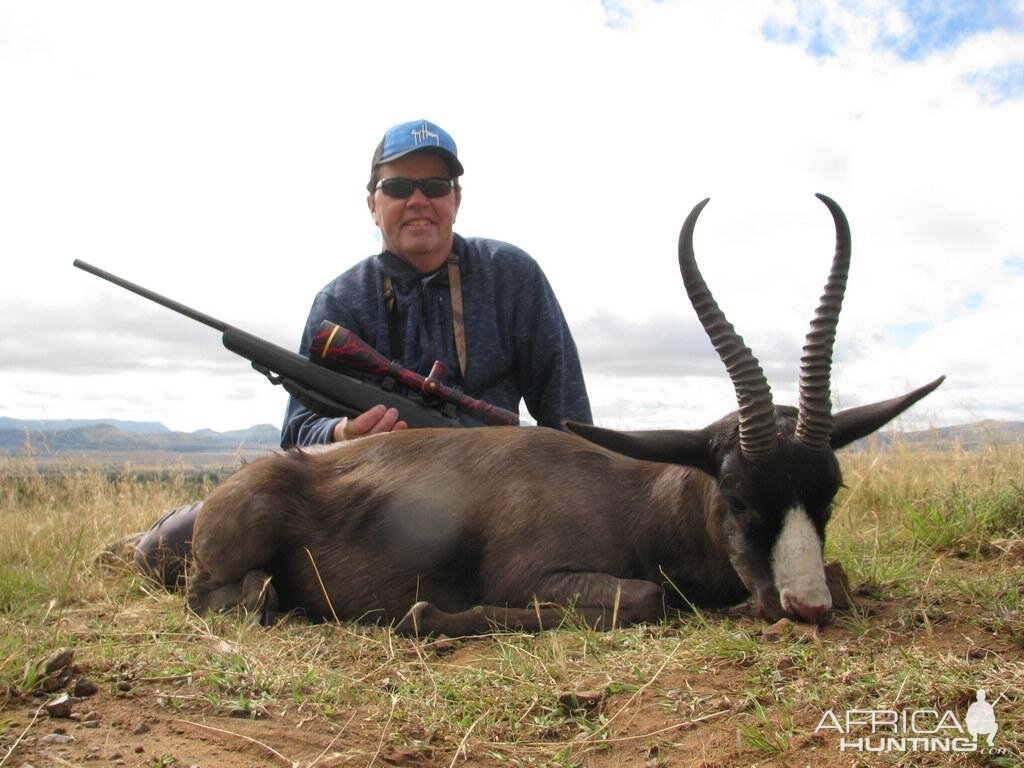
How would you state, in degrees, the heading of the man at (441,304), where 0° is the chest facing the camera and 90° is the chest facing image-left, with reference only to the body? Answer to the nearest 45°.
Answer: approximately 0°

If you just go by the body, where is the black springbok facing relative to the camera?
to the viewer's right

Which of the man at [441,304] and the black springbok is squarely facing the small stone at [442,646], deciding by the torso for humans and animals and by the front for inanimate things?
the man

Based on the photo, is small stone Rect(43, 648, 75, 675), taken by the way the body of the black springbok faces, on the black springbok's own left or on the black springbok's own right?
on the black springbok's own right

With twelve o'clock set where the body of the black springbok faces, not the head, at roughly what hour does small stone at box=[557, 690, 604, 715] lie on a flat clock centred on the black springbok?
The small stone is roughly at 3 o'clock from the black springbok.

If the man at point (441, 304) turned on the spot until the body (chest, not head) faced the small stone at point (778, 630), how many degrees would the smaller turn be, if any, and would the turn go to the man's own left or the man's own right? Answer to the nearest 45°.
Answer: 0° — they already face it

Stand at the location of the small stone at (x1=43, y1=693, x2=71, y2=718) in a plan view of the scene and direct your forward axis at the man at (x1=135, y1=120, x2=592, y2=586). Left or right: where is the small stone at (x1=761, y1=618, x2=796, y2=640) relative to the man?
right

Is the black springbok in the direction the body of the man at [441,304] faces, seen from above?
yes

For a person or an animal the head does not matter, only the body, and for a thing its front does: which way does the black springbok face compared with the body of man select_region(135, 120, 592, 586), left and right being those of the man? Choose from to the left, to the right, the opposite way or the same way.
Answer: to the left

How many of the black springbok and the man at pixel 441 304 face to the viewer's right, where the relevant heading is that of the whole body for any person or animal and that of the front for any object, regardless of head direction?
1

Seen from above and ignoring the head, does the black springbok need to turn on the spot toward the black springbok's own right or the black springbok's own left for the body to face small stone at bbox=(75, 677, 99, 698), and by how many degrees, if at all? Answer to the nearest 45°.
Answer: approximately 135° to the black springbok's own right
